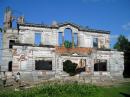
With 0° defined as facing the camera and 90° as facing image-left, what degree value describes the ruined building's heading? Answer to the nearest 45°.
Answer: approximately 0°
